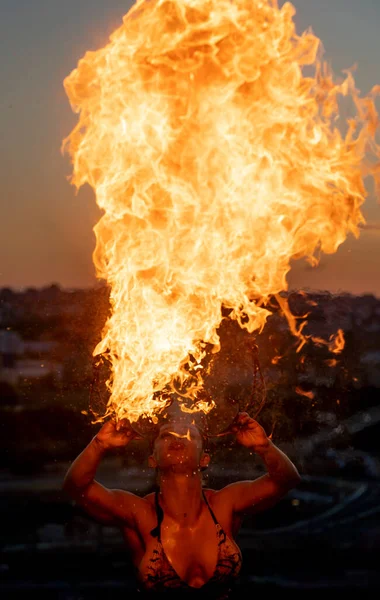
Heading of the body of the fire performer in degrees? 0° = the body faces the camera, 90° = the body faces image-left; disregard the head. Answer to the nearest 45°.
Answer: approximately 0°

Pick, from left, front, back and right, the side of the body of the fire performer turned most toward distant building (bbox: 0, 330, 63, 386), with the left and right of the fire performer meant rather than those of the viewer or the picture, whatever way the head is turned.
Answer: back
